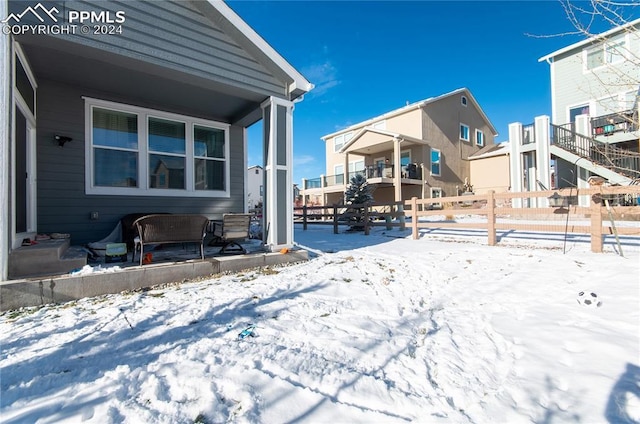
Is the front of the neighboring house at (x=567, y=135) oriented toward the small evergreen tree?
no

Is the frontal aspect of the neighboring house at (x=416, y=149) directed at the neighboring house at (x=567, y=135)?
no
